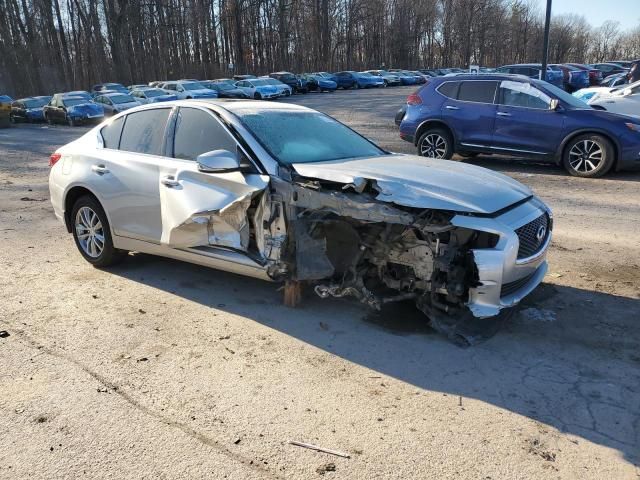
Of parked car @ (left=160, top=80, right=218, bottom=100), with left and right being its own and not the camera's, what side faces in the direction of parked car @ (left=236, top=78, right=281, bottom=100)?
left

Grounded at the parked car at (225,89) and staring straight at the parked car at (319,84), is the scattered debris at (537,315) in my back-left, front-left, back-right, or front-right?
back-right

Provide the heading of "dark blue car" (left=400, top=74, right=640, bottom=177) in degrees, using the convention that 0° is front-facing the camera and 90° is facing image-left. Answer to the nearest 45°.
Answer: approximately 270°

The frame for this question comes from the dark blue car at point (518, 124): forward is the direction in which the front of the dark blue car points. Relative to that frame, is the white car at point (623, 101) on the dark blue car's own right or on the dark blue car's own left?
on the dark blue car's own left

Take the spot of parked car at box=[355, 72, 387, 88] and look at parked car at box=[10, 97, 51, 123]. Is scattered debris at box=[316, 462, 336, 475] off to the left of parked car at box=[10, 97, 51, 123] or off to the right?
left
